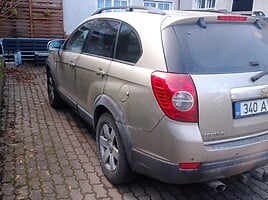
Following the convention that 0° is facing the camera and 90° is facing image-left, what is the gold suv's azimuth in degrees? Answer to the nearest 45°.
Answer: approximately 135°

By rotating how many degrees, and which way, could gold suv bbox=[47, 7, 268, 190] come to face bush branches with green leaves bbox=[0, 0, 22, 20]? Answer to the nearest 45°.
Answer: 0° — it already faces it
